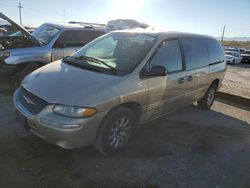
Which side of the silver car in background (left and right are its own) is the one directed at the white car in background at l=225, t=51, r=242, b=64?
back

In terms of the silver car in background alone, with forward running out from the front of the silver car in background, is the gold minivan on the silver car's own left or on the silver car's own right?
on the silver car's own left

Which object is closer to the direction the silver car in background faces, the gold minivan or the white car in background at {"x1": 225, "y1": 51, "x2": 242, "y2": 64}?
the gold minivan

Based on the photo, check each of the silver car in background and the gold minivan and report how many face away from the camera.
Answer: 0

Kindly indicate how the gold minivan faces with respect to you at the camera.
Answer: facing the viewer and to the left of the viewer

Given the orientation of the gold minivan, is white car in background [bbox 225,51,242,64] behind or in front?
behind

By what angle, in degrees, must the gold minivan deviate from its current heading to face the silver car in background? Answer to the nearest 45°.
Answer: approximately 90° to its right
